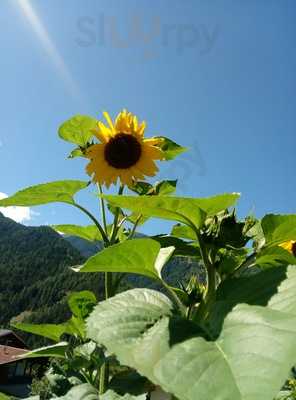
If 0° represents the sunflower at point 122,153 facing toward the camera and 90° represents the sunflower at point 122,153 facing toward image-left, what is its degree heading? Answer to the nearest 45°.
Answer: approximately 0°
